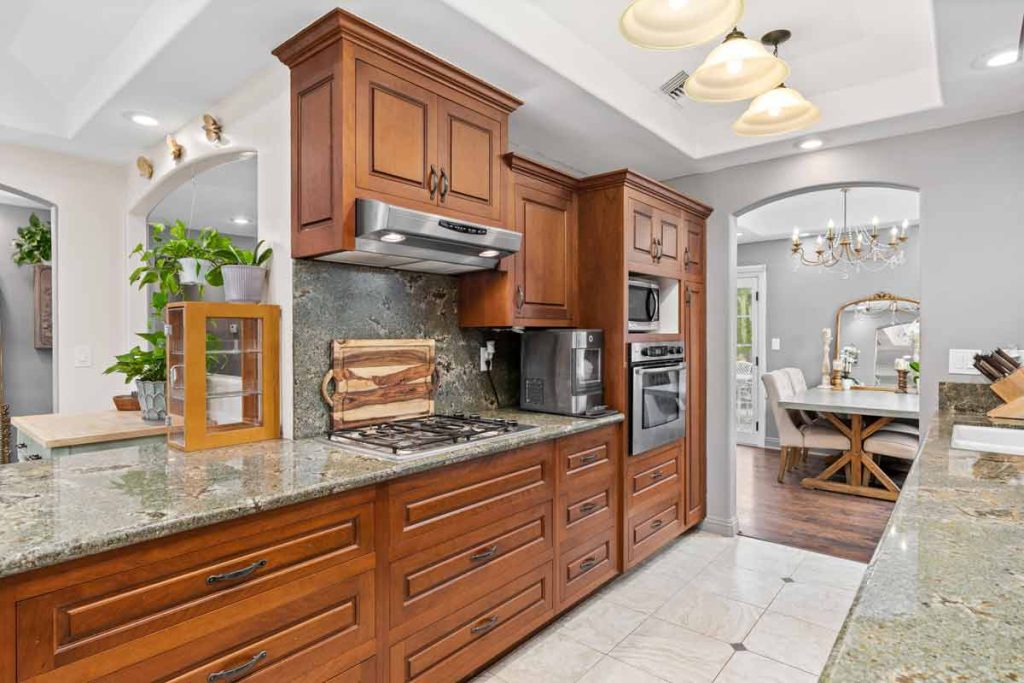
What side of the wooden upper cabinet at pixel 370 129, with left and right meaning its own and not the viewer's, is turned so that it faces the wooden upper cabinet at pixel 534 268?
left

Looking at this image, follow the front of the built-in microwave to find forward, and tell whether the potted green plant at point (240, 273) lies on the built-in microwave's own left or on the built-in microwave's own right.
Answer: on the built-in microwave's own right

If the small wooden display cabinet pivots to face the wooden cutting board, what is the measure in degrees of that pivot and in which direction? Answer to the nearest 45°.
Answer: approximately 45° to its left

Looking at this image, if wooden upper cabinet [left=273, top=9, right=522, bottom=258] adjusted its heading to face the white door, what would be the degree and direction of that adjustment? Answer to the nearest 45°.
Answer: approximately 90° to its left

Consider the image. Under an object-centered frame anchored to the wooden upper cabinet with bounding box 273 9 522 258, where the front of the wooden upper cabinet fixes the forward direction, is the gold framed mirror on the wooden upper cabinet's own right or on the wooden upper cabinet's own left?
on the wooden upper cabinet's own left

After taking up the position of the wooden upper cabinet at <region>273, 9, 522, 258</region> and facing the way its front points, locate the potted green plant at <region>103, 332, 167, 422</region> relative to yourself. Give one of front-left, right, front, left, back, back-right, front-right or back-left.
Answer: back

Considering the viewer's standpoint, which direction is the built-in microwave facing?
facing the viewer and to the right of the viewer

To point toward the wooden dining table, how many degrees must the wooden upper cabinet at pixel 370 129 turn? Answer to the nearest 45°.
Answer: approximately 90° to its left

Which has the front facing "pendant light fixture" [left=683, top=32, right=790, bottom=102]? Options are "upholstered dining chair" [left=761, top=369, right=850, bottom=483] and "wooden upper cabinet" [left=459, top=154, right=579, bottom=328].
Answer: the wooden upper cabinet

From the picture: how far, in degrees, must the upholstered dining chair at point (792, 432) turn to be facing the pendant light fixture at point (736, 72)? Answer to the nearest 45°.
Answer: approximately 90° to its right

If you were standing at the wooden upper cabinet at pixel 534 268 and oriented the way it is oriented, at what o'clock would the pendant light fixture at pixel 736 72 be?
The pendant light fixture is roughly at 12 o'clock from the wooden upper cabinet.

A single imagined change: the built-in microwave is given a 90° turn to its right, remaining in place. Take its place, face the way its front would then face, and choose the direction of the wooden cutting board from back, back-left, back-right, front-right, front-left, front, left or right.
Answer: front

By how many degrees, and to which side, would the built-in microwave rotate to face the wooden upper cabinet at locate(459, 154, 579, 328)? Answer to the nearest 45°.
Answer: approximately 90° to its right

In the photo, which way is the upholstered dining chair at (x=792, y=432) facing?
to the viewer's right

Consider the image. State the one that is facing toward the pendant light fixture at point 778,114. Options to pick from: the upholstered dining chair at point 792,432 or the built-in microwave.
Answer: the built-in microwave
